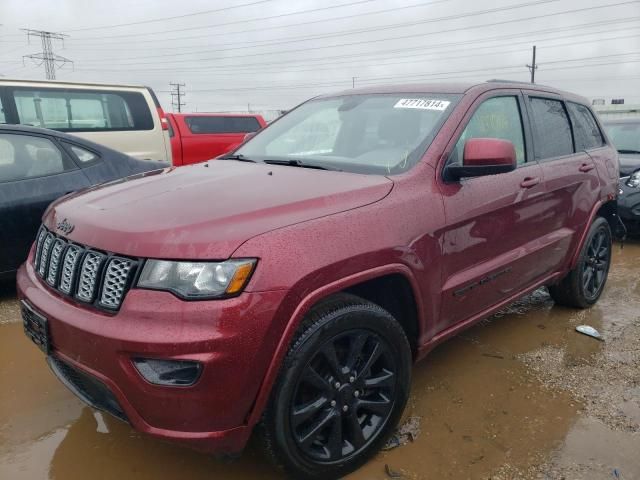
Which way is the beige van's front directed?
to the viewer's left

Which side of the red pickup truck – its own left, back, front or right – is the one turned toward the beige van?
left

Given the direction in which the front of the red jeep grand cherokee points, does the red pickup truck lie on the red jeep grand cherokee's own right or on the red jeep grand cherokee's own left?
on the red jeep grand cherokee's own right

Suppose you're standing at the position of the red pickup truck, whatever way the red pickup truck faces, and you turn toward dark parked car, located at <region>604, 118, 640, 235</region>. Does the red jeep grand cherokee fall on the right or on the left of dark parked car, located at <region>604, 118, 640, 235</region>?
right

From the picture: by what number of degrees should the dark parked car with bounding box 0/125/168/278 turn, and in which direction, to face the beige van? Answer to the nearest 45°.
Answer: approximately 90° to its right

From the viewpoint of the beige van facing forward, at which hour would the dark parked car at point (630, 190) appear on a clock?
The dark parked car is roughly at 7 o'clock from the beige van.

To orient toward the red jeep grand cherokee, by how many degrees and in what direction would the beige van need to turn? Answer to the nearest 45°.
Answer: approximately 90° to its left
